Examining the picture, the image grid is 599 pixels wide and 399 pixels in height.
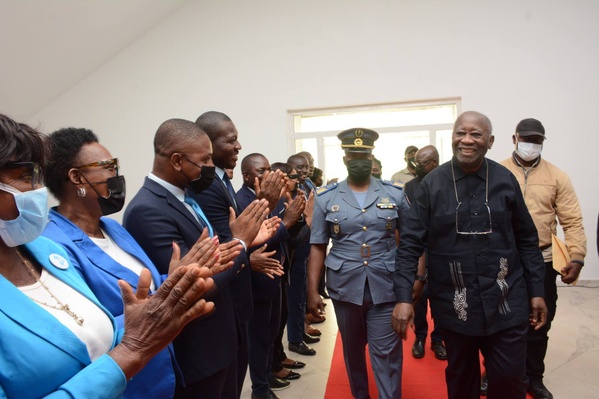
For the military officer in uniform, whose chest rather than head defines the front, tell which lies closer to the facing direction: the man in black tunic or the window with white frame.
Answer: the man in black tunic

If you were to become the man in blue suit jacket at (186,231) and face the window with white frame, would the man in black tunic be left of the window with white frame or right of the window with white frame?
right

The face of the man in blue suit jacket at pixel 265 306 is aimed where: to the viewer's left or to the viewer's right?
to the viewer's right

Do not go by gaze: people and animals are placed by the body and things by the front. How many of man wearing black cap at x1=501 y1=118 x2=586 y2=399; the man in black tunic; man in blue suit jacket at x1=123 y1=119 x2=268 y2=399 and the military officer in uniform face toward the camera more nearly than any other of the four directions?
3

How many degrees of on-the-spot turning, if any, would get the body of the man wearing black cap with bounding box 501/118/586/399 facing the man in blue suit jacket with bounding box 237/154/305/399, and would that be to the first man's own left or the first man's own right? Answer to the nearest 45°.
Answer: approximately 45° to the first man's own right

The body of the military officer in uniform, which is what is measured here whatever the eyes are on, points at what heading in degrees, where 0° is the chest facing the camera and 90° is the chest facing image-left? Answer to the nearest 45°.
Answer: approximately 0°

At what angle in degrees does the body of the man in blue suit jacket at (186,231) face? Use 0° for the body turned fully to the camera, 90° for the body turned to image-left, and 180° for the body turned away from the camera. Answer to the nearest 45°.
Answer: approximately 270°

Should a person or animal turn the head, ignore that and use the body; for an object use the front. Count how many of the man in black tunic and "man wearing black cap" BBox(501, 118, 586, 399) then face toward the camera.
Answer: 2

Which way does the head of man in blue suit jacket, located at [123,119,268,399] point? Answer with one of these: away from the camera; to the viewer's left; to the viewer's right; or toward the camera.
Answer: to the viewer's right
